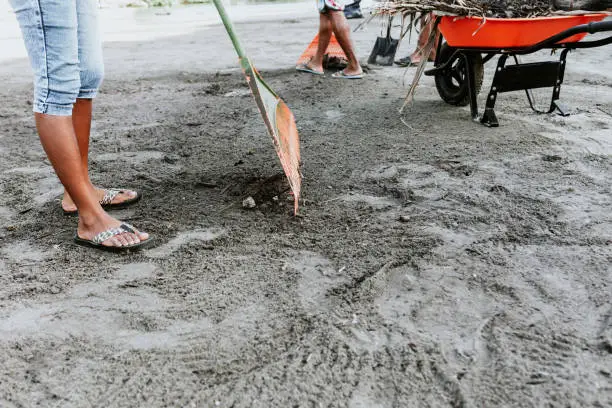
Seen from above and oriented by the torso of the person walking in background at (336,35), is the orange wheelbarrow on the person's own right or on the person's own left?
on the person's own left

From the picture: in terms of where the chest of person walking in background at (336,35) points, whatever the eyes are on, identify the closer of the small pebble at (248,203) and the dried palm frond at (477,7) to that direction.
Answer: the small pebble

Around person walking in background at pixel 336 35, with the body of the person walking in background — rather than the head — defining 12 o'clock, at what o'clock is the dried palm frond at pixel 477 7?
The dried palm frond is roughly at 8 o'clock from the person walking in background.

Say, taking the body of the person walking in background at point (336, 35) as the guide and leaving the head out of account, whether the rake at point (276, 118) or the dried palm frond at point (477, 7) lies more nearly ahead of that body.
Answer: the rake
